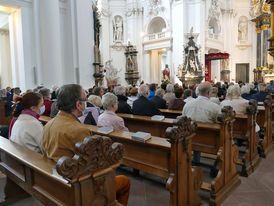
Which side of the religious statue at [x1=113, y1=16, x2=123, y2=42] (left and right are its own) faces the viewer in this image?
front

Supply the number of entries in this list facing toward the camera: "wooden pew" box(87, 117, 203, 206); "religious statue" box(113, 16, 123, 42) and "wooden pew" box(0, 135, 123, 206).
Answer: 1

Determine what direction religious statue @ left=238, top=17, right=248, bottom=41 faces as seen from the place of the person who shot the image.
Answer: facing the viewer and to the left of the viewer

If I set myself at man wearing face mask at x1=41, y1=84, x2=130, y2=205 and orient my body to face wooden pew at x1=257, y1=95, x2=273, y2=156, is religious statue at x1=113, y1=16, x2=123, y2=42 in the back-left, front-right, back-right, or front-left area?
front-left

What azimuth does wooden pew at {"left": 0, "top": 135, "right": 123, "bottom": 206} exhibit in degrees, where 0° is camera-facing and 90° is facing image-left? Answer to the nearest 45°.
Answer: approximately 225°

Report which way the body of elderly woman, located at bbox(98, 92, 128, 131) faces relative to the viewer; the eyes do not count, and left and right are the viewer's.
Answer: facing away from the viewer and to the right of the viewer

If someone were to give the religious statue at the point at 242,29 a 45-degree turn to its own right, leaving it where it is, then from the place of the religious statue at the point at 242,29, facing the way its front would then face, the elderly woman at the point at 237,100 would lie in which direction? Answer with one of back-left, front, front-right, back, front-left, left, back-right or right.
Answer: left

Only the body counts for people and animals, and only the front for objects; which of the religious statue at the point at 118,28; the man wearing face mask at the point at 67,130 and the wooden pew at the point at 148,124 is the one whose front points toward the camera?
the religious statue

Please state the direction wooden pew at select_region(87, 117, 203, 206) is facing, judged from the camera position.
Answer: facing away from the viewer and to the right of the viewer

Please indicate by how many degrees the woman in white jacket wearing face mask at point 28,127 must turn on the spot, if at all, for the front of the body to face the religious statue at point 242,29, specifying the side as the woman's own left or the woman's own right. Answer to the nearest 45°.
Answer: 0° — they already face it

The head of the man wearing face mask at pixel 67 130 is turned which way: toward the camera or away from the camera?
away from the camera

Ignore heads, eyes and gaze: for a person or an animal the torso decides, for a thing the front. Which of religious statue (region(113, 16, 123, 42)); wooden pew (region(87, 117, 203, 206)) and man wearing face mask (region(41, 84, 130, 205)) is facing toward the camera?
the religious statue

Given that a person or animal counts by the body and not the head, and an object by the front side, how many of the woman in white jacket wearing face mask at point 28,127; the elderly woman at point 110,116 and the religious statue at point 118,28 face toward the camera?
1

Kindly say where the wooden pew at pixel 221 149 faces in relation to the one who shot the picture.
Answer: facing away from the viewer and to the right of the viewer

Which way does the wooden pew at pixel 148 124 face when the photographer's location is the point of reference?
facing away from the viewer and to the right of the viewer

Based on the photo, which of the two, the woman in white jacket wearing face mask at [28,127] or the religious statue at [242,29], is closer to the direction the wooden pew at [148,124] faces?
the religious statue
